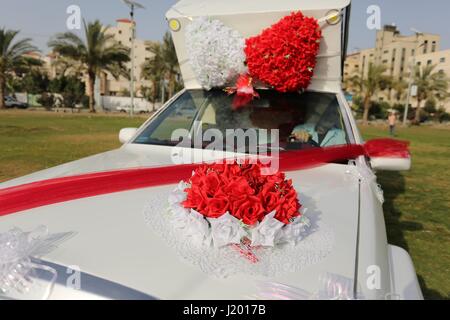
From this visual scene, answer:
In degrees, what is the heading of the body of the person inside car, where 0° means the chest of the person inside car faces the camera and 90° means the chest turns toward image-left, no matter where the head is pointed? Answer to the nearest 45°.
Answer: approximately 45°

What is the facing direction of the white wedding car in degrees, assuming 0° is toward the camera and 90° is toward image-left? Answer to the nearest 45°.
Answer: approximately 45°

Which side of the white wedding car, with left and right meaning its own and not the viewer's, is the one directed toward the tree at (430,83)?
back

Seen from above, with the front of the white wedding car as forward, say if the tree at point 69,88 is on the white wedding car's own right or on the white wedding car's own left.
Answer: on the white wedding car's own right

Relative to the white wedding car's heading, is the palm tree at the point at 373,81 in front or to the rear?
to the rear

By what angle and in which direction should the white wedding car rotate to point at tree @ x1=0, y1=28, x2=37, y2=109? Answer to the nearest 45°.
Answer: approximately 90° to its right

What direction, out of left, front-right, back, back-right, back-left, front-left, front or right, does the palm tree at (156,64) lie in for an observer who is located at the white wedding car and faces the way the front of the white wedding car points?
back-right

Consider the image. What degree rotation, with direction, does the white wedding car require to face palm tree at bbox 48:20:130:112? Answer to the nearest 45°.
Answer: approximately 135° to its right
